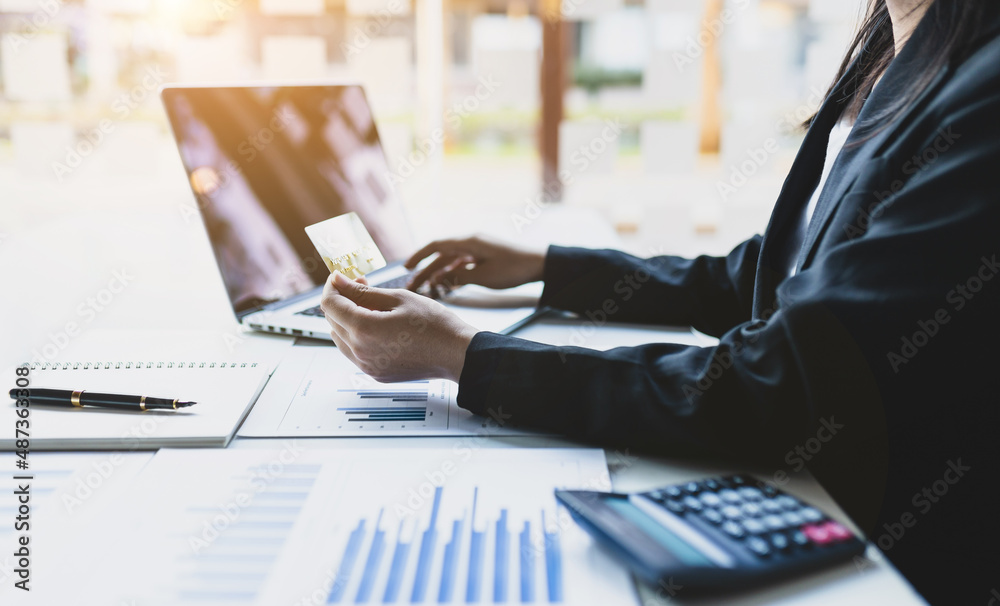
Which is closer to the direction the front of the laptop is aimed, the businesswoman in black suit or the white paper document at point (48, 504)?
the businesswoman in black suit

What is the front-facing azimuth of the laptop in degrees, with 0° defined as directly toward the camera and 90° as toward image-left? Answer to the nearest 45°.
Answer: approximately 315°

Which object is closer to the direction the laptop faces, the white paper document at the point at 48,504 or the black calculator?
the black calculator

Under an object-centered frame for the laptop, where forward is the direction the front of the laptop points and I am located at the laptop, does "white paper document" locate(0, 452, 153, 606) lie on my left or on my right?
on my right

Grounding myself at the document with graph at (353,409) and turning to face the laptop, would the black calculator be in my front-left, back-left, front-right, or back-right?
back-right
